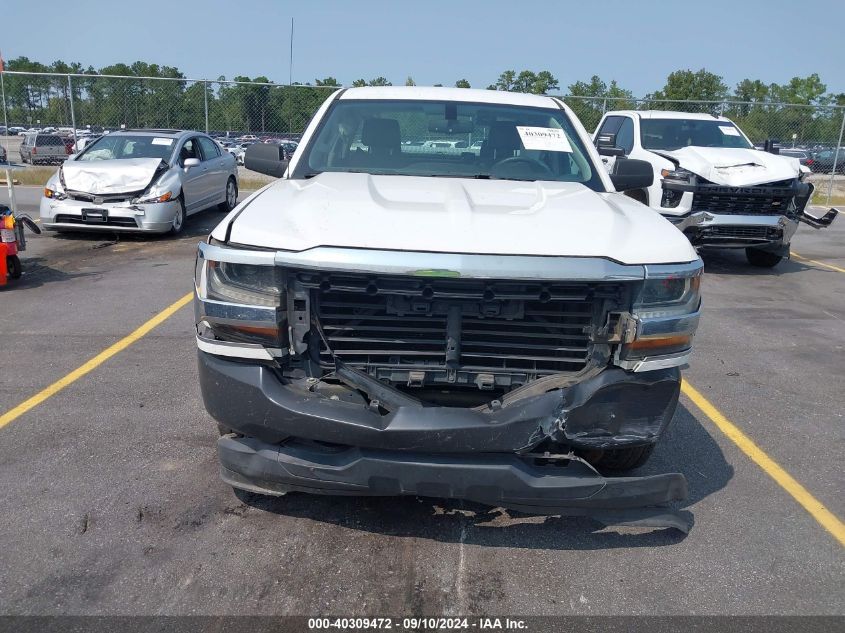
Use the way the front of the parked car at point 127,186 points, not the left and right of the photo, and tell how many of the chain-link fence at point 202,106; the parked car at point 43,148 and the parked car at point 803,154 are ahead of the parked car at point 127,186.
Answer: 0

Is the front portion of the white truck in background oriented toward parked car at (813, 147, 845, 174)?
no

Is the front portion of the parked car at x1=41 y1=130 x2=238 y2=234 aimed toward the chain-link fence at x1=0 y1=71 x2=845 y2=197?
no

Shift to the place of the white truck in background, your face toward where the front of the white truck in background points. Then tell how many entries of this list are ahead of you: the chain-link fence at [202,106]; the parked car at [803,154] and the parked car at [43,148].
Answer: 0

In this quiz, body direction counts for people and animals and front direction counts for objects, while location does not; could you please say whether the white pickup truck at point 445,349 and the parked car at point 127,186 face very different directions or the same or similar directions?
same or similar directions

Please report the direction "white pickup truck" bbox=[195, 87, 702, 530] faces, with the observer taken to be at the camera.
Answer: facing the viewer

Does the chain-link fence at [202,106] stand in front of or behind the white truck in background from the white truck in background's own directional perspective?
behind

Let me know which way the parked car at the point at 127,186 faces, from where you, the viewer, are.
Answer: facing the viewer and to the left of the viewer

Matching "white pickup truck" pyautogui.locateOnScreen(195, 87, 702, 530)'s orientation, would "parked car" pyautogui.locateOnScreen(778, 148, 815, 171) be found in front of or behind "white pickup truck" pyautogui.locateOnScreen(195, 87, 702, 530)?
behind

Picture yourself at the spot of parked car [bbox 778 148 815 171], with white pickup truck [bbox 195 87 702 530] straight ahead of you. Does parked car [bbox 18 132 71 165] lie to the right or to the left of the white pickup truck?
right

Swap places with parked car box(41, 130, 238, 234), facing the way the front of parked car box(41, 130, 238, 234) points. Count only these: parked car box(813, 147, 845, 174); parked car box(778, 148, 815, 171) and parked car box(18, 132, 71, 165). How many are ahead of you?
0

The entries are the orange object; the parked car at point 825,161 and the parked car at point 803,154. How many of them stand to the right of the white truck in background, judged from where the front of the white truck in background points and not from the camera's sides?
1

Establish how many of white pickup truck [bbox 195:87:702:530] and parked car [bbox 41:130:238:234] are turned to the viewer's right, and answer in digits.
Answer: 0

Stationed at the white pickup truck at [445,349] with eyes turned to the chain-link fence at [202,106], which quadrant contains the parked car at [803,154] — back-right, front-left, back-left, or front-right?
front-right
